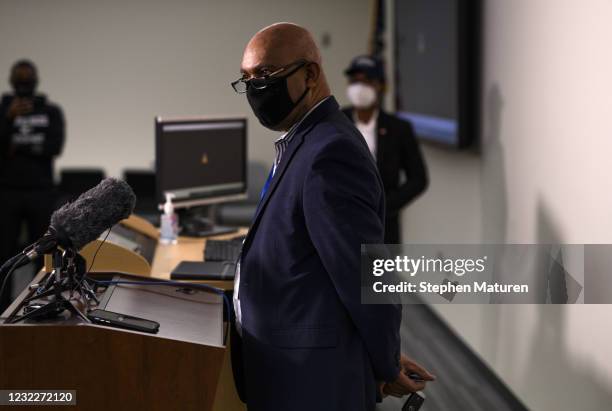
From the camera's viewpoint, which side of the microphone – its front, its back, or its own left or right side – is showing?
right

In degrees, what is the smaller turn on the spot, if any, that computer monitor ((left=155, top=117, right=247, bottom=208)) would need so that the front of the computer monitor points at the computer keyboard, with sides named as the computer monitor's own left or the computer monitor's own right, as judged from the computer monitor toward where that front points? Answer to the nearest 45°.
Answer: approximately 45° to the computer monitor's own right

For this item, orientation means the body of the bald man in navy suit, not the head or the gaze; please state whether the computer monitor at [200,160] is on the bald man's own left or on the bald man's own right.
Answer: on the bald man's own right

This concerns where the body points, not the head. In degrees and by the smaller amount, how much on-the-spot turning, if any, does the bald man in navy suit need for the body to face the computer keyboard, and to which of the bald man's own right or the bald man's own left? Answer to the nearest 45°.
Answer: approximately 90° to the bald man's own right

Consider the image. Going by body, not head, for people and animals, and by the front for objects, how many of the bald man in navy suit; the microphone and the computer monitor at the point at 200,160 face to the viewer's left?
1

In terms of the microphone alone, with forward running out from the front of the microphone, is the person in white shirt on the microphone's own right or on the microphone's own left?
on the microphone's own left

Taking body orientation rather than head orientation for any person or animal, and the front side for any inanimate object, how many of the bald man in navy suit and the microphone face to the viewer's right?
1

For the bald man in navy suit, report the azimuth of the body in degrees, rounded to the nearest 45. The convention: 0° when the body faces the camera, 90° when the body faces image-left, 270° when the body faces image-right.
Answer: approximately 90°
